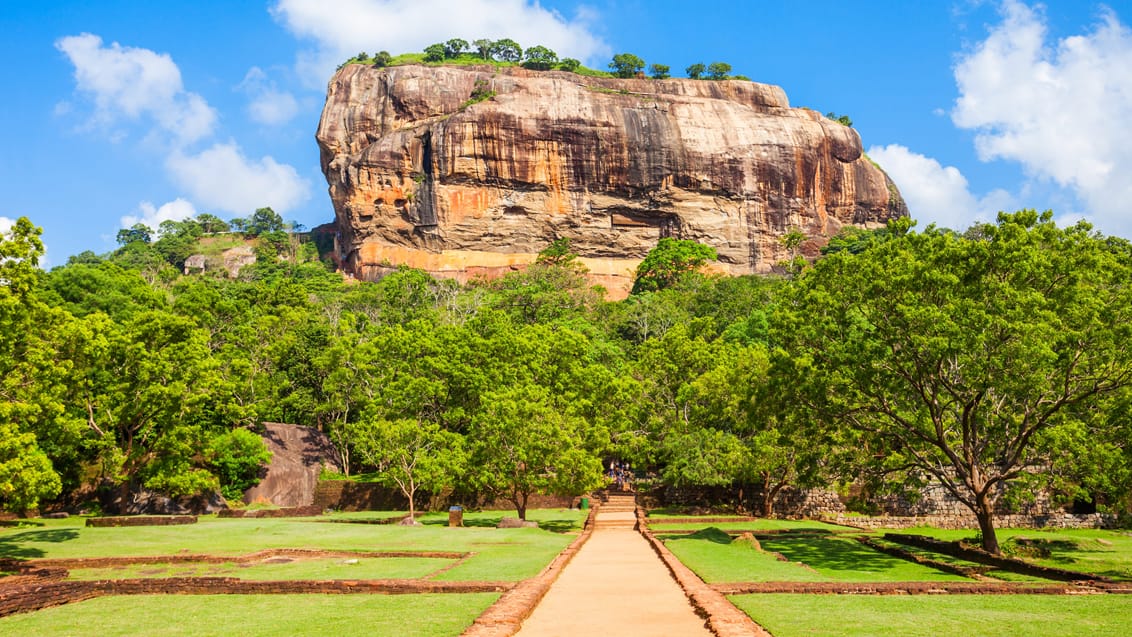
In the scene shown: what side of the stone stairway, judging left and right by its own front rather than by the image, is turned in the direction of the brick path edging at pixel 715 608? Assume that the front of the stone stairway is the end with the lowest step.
front

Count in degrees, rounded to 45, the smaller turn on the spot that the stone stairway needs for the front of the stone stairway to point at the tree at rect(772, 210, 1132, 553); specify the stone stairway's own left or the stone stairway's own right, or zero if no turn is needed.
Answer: approximately 45° to the stone stairway's own left

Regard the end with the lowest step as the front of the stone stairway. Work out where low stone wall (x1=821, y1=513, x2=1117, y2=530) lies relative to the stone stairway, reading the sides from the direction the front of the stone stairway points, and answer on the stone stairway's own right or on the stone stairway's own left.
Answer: on the stone stairway's own left

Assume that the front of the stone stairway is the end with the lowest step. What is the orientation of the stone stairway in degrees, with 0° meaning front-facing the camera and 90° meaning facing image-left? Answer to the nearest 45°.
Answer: approximately 0°

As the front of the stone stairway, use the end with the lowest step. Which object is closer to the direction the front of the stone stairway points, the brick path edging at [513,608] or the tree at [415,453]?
the brick path edging

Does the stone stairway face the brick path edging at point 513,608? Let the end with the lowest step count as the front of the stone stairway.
yes

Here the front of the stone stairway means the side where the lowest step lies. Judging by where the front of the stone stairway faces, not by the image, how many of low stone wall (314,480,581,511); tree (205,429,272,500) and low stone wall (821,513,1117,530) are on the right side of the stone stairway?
2

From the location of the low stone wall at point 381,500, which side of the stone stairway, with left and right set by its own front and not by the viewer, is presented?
right

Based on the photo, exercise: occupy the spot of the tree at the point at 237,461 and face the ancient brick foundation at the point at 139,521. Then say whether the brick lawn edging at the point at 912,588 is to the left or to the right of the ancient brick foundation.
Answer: left

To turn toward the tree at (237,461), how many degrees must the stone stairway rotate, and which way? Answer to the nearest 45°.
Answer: approximately 90° to its right
